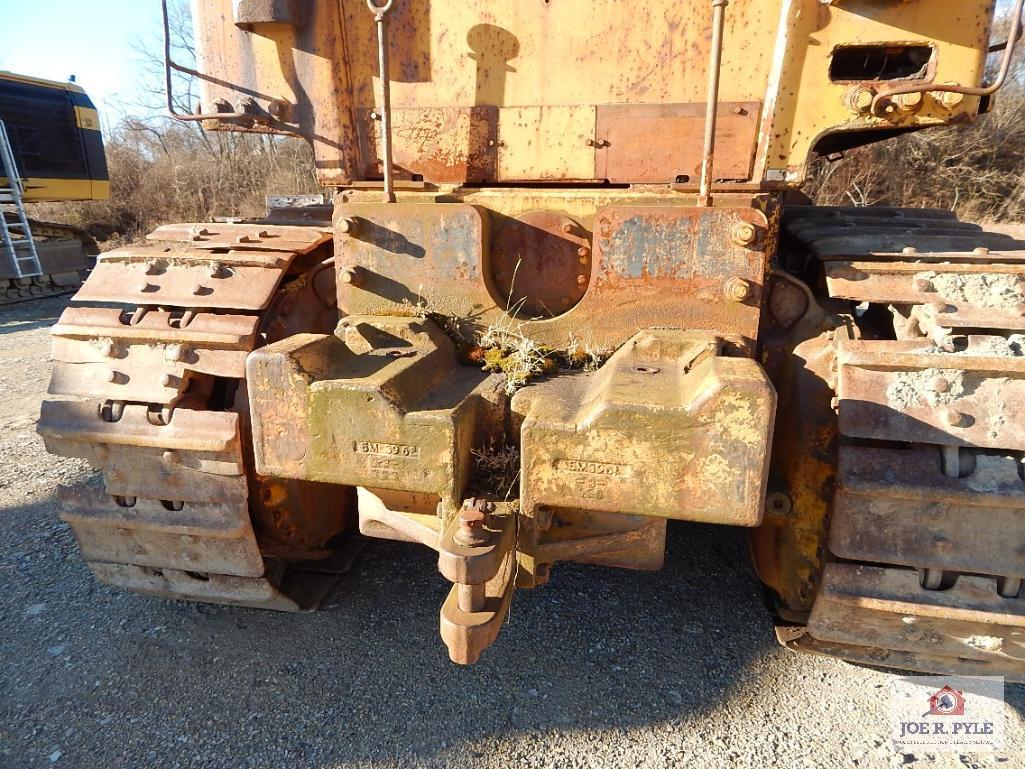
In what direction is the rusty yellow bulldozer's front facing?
away from the camera

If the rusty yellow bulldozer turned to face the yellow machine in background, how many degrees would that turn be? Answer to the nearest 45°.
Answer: approximately 45° to its left
